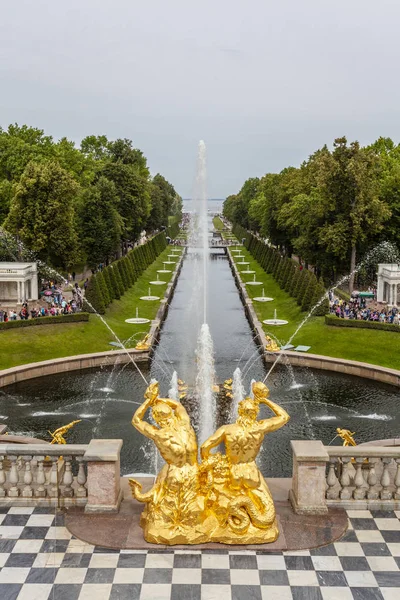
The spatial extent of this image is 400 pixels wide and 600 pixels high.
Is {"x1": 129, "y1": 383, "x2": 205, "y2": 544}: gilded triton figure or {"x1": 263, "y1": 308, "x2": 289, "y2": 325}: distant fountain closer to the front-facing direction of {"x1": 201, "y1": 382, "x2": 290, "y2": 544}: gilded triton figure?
the distant fountain

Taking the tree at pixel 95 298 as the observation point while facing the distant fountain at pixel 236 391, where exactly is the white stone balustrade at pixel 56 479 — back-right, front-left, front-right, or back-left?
front-right

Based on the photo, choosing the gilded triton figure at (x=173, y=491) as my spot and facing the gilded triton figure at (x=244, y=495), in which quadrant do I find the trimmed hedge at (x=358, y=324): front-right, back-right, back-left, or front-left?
front-left

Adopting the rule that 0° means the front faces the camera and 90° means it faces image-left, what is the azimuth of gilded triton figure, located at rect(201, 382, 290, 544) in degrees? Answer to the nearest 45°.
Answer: approximately 180°

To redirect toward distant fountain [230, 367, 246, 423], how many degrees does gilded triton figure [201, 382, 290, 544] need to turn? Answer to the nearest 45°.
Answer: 0° — it already faces it

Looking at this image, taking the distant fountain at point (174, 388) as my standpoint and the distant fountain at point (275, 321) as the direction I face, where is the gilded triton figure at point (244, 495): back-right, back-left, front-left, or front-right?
back-right

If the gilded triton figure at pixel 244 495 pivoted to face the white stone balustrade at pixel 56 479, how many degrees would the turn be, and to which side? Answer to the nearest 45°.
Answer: approximately 90° to its left

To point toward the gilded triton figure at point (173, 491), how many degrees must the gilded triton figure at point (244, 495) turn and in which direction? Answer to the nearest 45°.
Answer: approximately 90° to its left

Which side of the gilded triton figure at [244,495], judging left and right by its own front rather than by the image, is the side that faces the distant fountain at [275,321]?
front

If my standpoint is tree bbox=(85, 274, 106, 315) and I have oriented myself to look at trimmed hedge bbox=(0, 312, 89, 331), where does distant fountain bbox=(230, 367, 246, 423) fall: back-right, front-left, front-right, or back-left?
front-left

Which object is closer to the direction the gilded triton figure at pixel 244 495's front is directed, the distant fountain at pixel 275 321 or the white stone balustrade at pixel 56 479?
the distant fountain

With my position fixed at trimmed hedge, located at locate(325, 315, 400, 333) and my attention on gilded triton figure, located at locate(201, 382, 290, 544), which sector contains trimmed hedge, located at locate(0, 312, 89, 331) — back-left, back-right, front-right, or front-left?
front-right

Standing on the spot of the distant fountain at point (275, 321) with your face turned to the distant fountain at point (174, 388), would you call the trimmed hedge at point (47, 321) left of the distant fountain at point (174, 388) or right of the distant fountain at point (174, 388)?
right
